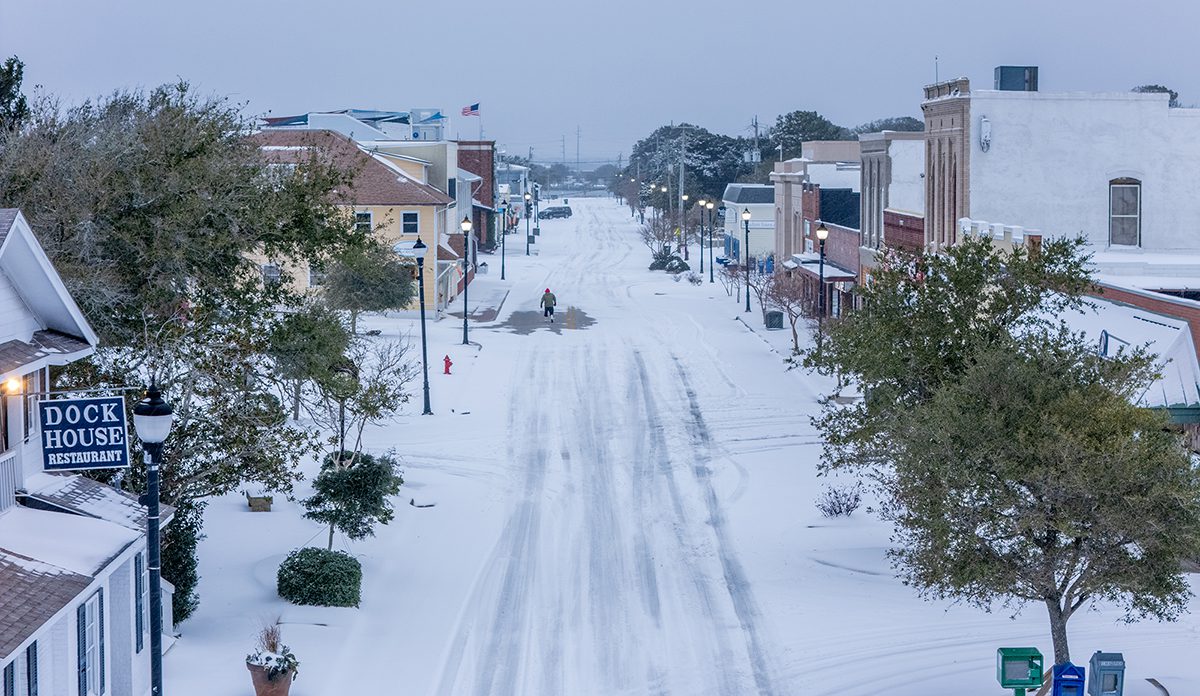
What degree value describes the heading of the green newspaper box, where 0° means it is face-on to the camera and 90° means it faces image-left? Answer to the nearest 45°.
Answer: approximately 0°

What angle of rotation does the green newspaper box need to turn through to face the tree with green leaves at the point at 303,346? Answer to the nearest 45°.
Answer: approximately 135° to its right

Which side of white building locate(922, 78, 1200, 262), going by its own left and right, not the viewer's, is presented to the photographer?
left

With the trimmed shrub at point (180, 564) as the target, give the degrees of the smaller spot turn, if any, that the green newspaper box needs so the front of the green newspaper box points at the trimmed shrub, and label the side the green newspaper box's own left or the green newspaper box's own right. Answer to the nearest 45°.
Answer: approximately 90° to the green newspaper box's own right
